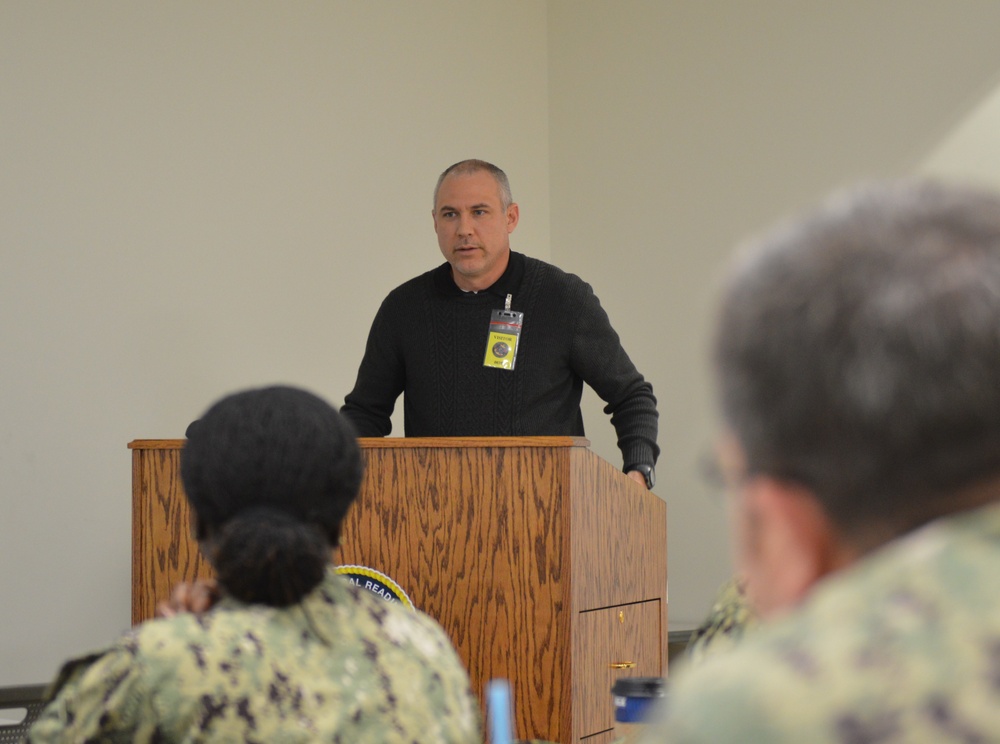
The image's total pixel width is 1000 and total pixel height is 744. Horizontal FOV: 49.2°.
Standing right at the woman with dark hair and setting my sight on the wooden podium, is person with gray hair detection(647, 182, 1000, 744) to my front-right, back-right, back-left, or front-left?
back-right

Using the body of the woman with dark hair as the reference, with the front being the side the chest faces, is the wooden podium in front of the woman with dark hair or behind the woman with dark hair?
in front

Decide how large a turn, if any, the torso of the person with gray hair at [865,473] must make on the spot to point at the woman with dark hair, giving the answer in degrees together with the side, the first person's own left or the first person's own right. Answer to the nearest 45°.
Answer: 0° — they already face them

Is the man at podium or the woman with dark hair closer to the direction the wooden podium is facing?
the woman with dark hair

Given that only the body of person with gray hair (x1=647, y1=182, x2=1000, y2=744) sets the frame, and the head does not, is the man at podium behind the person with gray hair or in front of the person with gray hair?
in front

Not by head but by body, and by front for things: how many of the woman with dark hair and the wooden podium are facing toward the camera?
1

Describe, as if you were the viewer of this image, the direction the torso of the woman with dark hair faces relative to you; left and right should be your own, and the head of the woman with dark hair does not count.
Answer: facing away from the viewer

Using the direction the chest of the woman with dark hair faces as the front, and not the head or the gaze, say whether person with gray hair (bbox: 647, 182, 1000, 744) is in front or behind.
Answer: behind

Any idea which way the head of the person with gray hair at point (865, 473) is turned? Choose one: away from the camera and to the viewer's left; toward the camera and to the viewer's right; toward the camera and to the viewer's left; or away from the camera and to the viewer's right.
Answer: away from the camera and to the viewer's left

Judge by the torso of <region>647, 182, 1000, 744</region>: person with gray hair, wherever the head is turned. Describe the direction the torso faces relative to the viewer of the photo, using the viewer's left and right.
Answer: facing away from the viewer and to the left of the viewer

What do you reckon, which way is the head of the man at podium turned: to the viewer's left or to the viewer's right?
to the viewer's left

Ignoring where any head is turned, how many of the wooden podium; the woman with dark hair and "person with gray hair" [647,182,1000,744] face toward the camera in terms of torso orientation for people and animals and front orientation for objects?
1
